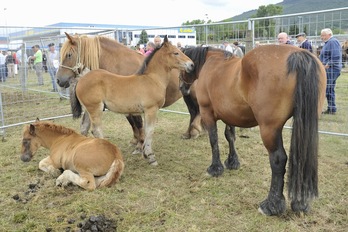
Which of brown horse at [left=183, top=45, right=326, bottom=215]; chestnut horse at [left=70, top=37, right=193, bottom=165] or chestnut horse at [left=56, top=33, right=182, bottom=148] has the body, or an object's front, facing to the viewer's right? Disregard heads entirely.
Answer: chestnut horse at [left=70, top=37, right=193, bottom=165]

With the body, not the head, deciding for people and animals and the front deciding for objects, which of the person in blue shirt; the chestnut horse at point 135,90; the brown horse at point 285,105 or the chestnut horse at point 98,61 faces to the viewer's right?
the chestnut horse at point 135,90

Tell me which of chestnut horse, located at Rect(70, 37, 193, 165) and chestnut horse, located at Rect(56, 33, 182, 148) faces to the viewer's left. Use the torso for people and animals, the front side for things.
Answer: chestnut horse, located at Rect(56, 33, 182, 148)

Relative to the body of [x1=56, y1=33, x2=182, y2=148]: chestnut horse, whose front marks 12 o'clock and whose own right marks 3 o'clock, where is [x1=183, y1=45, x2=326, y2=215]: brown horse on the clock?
The brown horse is roughly at 8 o'clock from the chestnut horse.

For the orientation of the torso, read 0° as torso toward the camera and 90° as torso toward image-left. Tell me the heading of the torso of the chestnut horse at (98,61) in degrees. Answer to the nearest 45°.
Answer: approximately 90°

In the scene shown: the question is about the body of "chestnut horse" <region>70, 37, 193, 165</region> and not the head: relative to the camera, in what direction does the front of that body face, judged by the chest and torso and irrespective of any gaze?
to the viewer's right
